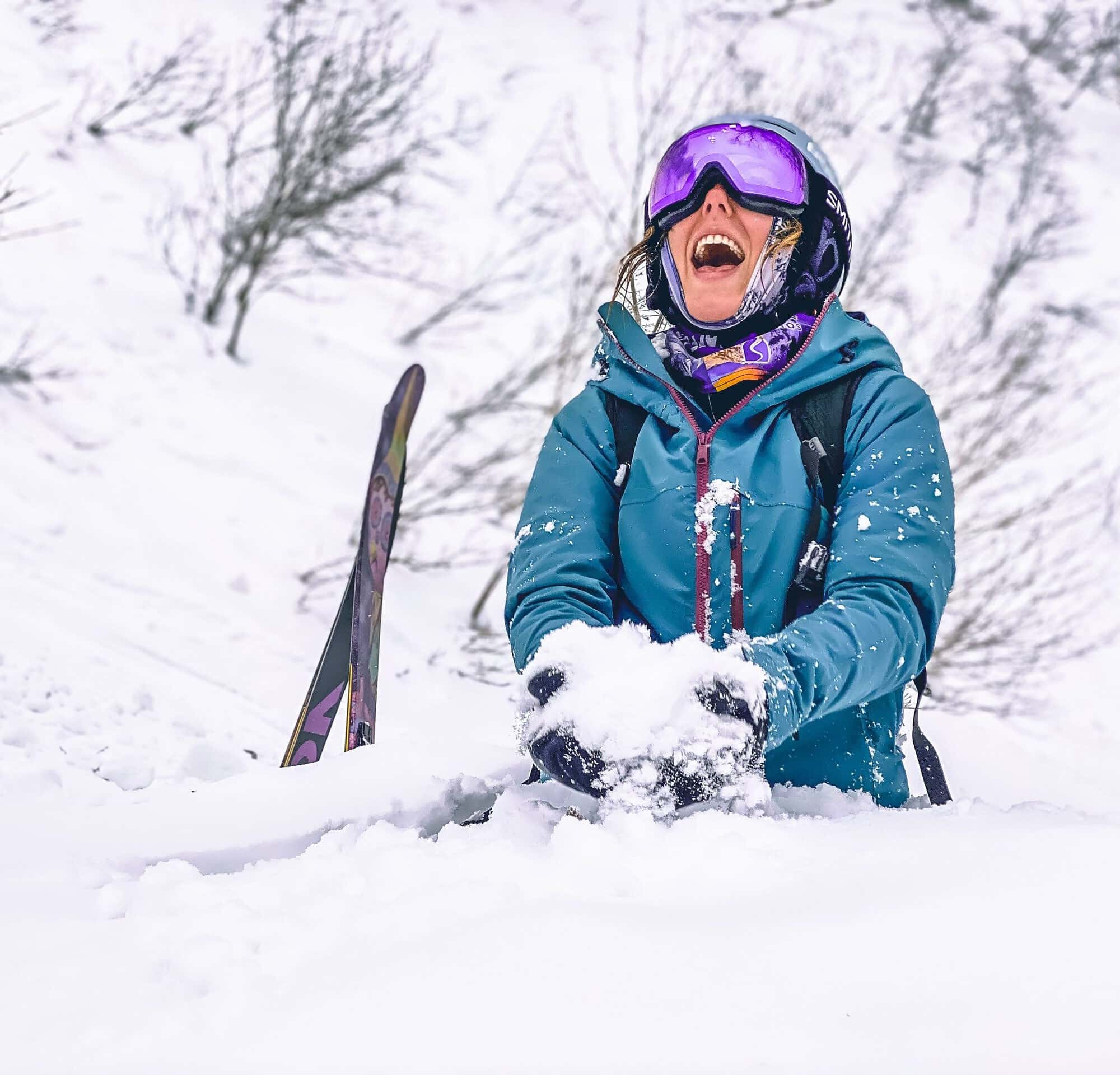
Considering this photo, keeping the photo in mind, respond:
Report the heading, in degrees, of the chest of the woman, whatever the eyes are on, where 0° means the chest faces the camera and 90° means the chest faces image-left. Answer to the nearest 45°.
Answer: approximately 45°

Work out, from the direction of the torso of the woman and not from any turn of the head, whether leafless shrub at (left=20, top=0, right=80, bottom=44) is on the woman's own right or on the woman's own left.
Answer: on the woman's own right

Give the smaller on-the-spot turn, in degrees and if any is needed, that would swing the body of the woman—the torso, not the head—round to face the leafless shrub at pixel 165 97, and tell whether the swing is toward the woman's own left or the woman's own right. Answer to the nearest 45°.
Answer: approximately 90° to the woman's own right

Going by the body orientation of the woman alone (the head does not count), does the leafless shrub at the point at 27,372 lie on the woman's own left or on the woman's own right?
on the woman's own right

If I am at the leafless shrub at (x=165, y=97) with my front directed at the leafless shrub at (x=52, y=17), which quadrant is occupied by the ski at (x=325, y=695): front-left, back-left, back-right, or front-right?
back-left

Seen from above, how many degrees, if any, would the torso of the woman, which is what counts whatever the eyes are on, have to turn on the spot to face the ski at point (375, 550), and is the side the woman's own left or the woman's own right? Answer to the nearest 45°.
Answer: approximately 90° to the woman's own right

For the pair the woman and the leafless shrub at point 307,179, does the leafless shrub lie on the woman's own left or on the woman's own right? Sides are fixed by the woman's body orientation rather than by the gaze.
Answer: on the woman's own right
